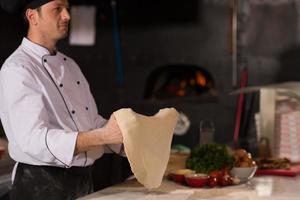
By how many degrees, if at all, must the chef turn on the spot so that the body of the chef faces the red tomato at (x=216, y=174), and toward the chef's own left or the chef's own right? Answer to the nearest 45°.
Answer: approximately 45° to the chef's own left

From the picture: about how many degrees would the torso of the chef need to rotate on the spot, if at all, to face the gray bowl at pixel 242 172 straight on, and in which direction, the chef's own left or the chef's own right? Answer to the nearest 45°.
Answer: approximately 45° to the chef's own left

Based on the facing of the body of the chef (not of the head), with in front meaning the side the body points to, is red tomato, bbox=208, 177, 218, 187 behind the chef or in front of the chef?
in front

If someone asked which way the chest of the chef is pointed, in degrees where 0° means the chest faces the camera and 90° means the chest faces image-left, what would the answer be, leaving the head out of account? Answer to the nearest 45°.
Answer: approximately 315°

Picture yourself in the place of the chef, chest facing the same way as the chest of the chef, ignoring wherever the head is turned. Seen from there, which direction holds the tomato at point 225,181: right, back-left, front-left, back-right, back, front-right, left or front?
front-left
